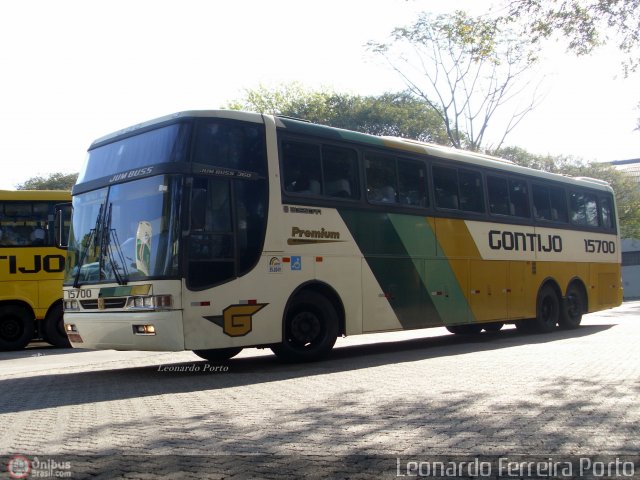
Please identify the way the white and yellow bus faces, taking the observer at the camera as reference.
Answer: facing the viewer and to the left of the viewer

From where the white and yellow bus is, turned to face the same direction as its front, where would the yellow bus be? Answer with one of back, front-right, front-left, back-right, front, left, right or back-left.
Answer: right

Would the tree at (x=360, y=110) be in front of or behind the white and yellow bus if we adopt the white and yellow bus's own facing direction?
behind

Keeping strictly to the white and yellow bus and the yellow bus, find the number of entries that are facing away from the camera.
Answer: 0

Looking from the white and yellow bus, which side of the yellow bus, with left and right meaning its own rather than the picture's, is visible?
back
